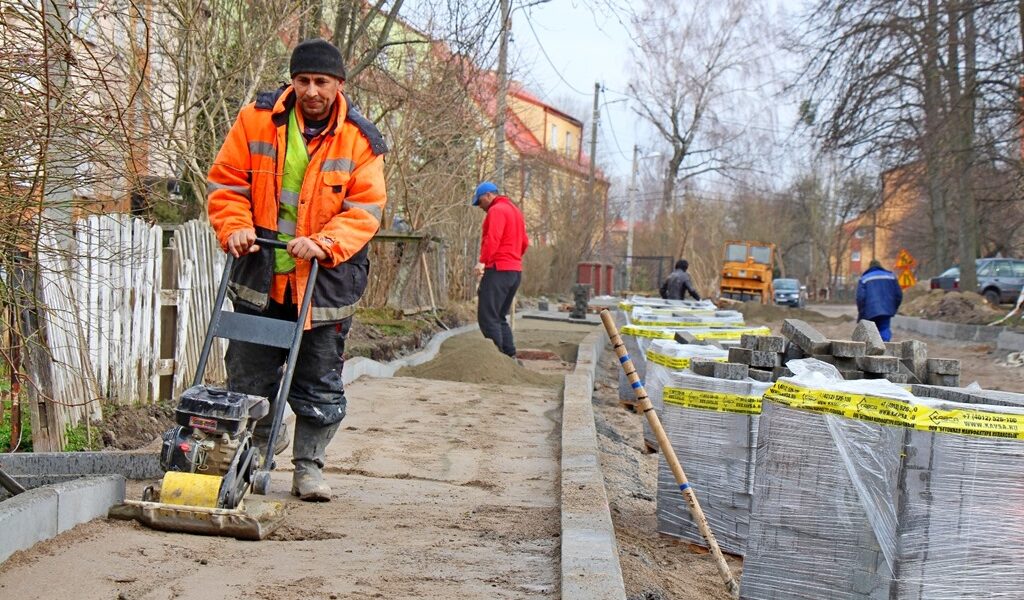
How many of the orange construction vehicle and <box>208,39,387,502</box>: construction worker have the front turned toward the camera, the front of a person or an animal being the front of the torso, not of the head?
2

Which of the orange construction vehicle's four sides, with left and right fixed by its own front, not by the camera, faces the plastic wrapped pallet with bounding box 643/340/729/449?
front

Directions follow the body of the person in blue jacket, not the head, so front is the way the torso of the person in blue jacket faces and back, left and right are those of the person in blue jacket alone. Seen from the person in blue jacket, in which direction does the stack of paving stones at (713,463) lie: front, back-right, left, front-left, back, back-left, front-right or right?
back

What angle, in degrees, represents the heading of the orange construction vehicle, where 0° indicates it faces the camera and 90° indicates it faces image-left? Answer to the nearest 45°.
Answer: approximately 0°

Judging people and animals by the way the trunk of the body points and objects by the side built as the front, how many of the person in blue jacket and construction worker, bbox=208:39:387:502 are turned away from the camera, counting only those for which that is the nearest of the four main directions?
1

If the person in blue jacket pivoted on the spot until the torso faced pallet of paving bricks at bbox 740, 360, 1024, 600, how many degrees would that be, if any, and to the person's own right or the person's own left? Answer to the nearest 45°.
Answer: approximately 180°

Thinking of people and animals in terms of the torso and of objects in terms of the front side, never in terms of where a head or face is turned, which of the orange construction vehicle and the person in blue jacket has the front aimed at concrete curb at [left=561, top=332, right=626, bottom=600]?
the orange construction vehicle

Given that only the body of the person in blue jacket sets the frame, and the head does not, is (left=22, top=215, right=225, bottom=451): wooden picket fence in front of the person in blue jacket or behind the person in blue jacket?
behind

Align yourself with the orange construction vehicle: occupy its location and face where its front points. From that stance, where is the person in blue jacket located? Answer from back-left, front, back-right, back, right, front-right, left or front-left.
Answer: front

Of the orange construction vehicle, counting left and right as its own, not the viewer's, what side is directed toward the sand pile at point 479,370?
front

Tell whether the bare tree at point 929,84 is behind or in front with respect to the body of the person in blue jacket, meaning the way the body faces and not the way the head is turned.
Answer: in front

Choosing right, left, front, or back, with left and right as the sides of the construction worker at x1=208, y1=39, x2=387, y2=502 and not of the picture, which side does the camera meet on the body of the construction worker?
front

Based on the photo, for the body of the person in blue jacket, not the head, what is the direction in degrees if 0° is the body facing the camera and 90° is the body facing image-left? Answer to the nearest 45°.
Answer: approximately 180°

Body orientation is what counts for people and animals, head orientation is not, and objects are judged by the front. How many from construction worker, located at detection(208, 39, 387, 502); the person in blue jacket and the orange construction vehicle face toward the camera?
2

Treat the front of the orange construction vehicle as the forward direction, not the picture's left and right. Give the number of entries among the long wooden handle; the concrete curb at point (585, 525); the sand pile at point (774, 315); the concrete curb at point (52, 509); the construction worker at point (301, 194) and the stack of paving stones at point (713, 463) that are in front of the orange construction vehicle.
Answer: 6
